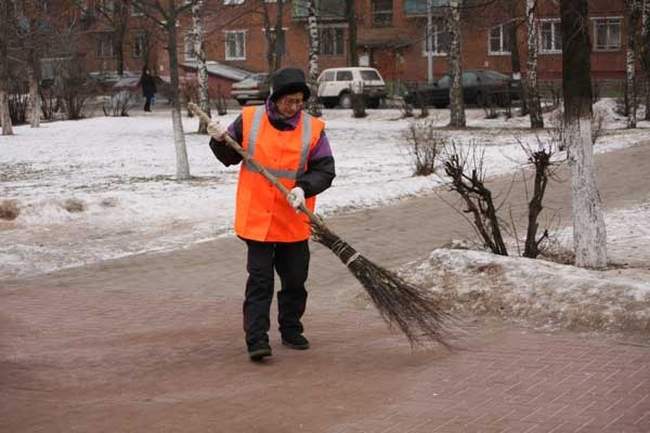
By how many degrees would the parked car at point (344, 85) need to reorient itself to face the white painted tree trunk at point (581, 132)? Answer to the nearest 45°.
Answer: approximately 135° to its left

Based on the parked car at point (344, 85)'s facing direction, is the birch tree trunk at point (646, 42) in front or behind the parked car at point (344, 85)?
behind

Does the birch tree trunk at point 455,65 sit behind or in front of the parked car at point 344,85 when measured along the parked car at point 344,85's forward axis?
behind

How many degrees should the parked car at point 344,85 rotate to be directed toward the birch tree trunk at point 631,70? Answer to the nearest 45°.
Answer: approximately 180°

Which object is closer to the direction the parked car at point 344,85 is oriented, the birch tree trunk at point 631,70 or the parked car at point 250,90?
the parked car

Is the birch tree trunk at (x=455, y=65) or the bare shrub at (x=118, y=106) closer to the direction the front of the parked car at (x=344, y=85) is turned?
the bare shrub

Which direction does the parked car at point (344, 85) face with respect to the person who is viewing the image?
facing away from the viewer and to the left of the viewer
